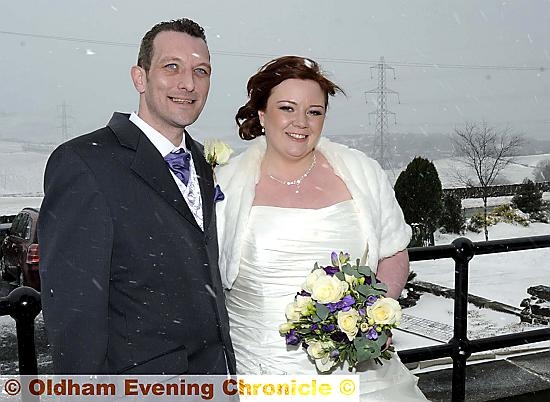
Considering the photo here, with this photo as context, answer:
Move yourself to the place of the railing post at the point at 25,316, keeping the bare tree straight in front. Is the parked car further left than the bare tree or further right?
left

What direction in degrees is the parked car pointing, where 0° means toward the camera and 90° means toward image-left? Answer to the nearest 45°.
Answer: approximately 135°

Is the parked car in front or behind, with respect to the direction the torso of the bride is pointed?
behind

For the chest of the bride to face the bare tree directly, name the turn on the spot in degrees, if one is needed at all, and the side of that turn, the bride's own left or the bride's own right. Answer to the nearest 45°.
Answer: approximately 180°

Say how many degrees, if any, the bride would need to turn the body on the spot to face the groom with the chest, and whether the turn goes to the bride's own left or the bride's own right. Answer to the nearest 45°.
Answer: approximately 45° to the bride's own right

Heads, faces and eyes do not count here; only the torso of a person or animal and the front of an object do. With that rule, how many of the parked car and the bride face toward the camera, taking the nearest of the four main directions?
1

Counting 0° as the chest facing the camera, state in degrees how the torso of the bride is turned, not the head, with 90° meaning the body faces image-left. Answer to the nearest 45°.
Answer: approximately 0°
